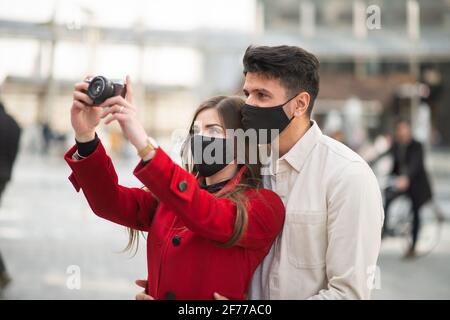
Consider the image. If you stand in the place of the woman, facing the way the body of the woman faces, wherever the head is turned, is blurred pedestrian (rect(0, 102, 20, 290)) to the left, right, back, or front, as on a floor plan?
right

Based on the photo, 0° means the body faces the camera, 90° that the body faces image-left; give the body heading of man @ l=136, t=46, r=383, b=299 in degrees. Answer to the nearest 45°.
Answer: approximately 45°

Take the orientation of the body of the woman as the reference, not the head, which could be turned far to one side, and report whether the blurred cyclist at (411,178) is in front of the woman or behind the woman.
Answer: behind

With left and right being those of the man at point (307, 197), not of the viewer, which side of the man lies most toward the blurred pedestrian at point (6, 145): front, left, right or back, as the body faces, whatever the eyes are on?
right

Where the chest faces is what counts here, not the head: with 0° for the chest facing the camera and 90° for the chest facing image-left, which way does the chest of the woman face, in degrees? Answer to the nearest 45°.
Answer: approximately 45°

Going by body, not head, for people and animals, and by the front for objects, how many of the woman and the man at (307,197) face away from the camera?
0

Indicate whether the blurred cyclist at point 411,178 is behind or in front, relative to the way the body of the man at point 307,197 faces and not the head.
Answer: behind

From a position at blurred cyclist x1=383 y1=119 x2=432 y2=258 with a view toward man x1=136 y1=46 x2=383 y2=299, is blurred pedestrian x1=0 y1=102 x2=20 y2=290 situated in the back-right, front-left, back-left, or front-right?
front-right

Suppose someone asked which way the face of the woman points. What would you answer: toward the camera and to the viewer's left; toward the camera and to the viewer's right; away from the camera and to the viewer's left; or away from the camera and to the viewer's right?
toward the camera and to the viewer's left

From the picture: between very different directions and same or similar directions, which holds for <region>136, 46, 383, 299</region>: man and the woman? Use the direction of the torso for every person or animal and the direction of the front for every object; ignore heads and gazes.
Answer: same or similar directions
